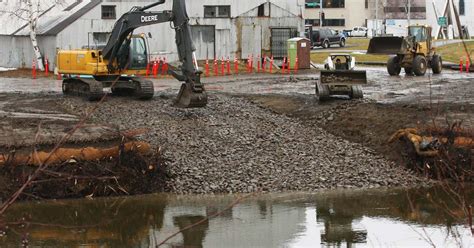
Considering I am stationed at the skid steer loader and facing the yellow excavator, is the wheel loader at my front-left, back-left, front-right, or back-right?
back-right

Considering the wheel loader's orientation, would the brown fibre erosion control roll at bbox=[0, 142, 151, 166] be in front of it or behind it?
in front

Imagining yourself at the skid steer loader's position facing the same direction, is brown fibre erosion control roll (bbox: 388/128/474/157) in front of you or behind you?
in front

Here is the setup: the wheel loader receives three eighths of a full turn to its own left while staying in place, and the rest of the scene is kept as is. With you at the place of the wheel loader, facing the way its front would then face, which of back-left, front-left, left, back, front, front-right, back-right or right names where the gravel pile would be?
right

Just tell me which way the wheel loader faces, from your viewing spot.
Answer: facing the viewer and to the left of the viewer

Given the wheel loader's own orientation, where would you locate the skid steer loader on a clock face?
The skid steer loader is roughly at 11 o'clock from the wheel loader.

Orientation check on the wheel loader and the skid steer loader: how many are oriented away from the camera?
0

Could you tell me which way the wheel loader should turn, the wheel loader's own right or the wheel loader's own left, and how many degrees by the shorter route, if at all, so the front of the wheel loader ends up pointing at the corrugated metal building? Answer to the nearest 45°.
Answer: approximately 45° to the wheel loader's own right

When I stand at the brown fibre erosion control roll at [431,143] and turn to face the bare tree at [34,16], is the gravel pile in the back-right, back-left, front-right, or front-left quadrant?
front-left

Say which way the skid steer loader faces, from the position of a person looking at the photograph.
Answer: facing the viewer

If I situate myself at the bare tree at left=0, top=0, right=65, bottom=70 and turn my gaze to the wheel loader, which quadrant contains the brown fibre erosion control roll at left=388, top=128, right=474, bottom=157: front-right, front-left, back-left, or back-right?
front-right

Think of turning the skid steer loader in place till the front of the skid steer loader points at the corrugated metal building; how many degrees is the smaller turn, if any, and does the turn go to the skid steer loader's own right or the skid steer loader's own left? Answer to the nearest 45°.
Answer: approximately 135° to the skid steer loader's own right

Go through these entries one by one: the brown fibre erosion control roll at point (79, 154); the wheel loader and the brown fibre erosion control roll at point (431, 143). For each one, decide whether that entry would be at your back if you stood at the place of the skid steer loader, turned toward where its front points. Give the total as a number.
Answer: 1

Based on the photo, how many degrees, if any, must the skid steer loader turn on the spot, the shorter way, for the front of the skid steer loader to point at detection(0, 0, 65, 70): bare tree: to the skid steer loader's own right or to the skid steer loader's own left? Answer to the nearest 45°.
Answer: approximately 135° to the skid steer loader's own right

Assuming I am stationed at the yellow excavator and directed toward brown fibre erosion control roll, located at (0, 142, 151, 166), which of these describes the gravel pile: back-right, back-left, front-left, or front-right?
front-left
